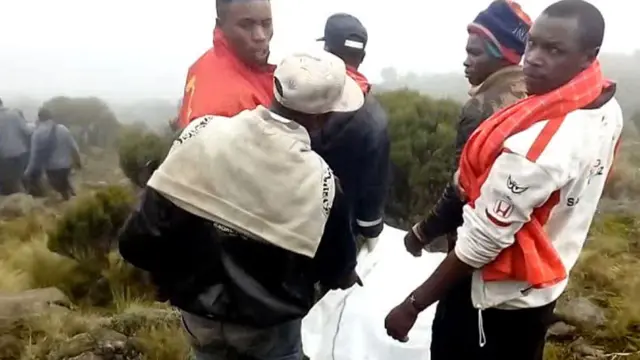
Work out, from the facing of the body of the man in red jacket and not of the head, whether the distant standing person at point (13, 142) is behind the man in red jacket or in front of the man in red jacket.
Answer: behind

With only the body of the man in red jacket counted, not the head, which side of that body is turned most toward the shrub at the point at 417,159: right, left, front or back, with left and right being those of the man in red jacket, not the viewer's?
left

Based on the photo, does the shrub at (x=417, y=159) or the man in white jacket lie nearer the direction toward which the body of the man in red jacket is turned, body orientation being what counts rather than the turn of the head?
the man in white jacket

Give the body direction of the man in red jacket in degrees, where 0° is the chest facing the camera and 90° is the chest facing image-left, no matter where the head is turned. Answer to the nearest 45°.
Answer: approximately 315°

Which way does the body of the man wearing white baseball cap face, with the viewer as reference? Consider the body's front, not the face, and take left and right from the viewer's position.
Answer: facing away from the viewer and to the right of the viewer

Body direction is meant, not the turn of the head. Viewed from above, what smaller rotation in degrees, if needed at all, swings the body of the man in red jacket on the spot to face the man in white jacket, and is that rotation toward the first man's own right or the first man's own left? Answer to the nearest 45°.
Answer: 0° — they already face them

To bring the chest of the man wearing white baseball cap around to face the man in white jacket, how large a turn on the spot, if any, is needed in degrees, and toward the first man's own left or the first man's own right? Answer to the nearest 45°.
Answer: approximately 45° to the first man's own right

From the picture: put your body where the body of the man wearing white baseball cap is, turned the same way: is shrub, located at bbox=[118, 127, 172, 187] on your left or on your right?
on your left

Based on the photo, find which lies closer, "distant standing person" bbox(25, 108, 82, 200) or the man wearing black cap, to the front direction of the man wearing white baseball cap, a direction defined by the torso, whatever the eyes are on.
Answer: the man wearing black cap
